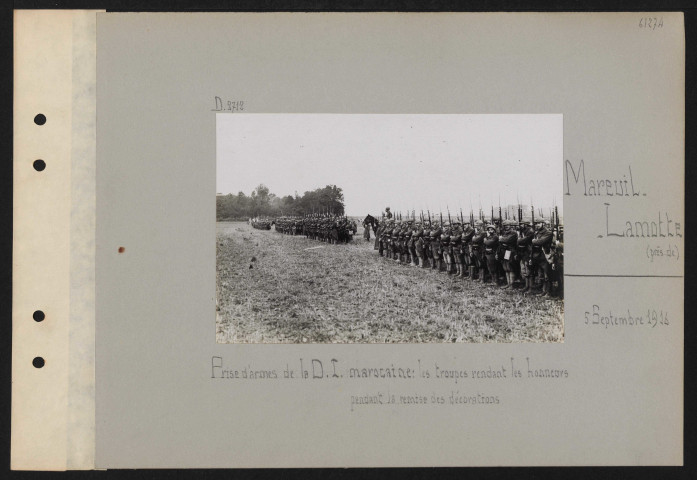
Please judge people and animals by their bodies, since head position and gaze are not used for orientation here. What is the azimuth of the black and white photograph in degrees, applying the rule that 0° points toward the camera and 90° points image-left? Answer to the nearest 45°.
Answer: approximately 0°
